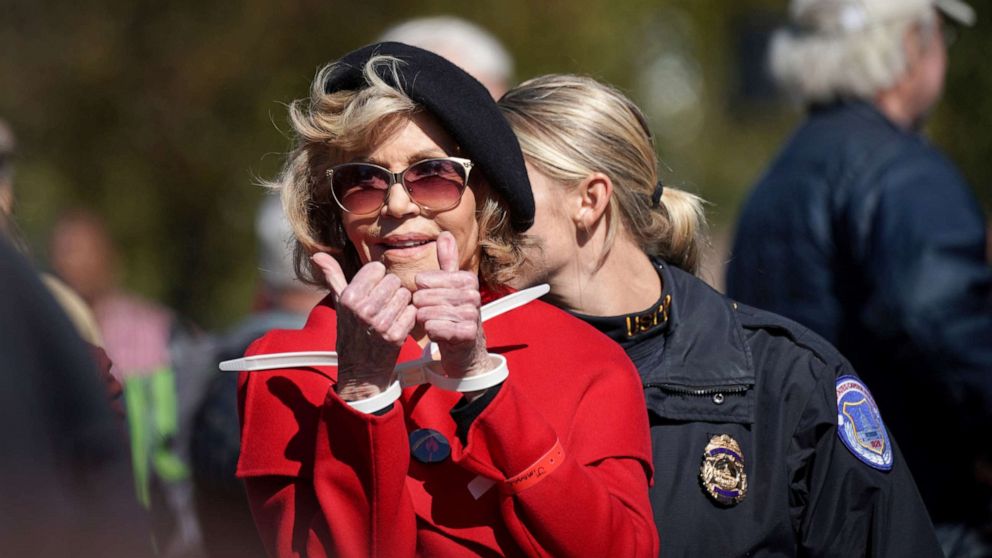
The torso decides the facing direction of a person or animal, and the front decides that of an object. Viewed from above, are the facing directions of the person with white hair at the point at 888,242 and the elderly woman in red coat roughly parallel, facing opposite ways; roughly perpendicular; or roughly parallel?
roughly perpendicular

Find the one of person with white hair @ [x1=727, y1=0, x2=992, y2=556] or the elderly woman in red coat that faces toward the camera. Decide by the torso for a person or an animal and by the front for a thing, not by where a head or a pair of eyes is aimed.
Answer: the elderly woman in red coat

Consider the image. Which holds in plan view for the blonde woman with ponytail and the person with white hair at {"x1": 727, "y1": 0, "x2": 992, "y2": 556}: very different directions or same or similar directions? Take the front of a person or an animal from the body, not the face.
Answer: very different directions

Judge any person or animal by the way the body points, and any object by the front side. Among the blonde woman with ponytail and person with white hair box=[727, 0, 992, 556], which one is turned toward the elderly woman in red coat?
the blonde woman with ponytail

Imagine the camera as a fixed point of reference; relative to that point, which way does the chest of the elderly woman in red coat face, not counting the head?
toward the camera

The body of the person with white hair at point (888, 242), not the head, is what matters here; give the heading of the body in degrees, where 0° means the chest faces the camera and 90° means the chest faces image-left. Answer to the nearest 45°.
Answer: approximately 225°

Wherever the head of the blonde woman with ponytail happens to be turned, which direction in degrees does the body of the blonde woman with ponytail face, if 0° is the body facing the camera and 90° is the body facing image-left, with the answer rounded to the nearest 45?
approximately 45°

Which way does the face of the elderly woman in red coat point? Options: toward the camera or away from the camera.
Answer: toward the camera

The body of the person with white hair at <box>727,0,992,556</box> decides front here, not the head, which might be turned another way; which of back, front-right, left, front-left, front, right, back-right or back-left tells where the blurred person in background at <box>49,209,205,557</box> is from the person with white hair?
back-left

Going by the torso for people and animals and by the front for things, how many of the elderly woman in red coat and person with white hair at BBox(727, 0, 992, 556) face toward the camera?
1
